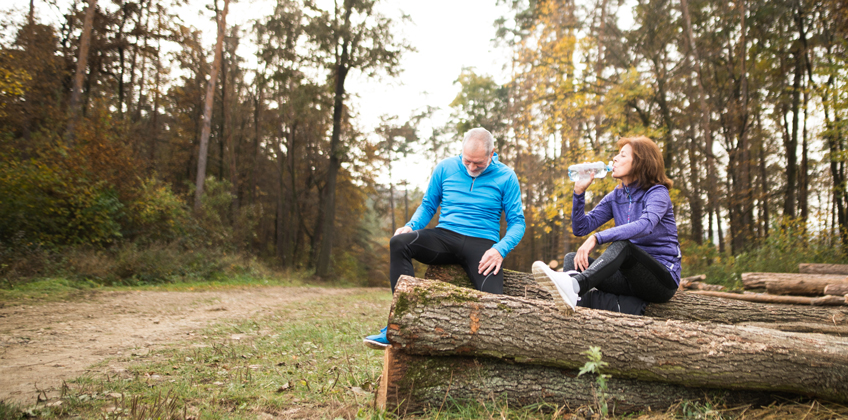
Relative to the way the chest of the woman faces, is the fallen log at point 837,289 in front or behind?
behind

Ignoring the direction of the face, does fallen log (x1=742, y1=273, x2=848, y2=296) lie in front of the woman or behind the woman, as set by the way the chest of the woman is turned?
behind

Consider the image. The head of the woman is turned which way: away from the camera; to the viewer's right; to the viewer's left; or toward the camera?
to the viewer's left

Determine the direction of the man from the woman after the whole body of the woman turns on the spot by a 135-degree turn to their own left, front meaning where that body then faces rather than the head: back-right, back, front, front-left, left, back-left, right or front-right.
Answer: back

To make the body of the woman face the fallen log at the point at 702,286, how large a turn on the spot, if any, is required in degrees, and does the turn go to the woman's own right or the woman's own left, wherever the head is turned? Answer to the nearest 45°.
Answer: approximately 135° to the woman's own right

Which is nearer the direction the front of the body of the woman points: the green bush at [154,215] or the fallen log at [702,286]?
the green bush

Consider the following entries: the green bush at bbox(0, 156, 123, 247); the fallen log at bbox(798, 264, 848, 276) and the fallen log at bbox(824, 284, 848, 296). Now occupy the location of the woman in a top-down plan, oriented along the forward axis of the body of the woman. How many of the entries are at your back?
2

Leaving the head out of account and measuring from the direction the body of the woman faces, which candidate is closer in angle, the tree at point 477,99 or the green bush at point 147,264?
the green bush

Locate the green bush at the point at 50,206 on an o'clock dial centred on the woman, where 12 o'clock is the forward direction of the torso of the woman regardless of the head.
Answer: The green bush is roughly at 2 o'clock from the woman.

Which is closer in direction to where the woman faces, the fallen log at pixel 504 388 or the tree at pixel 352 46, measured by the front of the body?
the fallen log

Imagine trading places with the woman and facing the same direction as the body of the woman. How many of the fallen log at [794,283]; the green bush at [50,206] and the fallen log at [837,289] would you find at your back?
2

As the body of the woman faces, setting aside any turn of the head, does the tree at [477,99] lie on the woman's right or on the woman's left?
on the woman's right
